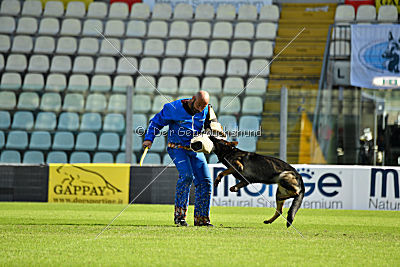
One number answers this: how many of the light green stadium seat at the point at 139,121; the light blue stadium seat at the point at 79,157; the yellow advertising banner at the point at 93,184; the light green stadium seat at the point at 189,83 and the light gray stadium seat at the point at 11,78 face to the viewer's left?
0

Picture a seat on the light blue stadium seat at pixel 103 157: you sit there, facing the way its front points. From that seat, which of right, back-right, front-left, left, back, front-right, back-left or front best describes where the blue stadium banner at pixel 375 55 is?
left

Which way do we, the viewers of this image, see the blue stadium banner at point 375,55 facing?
facing the viewer

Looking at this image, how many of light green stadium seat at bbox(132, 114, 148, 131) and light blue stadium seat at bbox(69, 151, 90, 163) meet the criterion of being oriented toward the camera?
2

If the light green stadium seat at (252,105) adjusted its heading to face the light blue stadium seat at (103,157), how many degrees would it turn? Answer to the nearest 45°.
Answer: approximately 90° to its right

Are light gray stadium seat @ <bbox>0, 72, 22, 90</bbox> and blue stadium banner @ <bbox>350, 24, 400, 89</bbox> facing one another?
no

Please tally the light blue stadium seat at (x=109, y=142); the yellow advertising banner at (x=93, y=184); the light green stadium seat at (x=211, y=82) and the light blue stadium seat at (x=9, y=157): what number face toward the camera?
4

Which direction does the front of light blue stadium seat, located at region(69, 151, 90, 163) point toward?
toward the camera

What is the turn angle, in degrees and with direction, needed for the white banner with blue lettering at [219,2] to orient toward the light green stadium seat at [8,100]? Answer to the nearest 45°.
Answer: approximately 45° to its right

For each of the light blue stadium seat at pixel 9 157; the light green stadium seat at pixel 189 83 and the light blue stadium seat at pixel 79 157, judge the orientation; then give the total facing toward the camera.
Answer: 3

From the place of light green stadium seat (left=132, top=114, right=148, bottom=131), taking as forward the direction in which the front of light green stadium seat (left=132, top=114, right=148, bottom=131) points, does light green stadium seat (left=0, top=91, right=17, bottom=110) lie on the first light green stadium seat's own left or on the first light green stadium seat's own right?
on the first light green stadium seat's own right

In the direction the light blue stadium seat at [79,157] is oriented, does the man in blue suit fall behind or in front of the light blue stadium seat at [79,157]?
in front

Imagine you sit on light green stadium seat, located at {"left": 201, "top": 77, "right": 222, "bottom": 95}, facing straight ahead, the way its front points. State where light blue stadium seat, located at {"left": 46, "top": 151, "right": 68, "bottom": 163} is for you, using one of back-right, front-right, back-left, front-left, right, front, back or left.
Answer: front-right

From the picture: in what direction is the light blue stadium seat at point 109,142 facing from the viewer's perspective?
toward the camera

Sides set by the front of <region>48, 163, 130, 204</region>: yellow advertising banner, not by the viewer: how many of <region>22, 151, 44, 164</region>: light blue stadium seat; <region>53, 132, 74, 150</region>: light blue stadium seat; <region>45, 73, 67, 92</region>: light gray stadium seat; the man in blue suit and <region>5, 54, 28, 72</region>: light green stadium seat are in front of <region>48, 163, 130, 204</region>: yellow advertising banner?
1

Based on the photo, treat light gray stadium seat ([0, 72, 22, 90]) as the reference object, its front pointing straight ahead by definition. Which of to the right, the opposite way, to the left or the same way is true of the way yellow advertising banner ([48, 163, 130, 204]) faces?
the same way

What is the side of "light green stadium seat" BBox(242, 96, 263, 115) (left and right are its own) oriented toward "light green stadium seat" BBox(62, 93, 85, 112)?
right

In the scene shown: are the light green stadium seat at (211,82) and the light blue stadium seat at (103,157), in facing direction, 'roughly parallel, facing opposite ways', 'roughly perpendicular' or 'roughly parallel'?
roughly parallel

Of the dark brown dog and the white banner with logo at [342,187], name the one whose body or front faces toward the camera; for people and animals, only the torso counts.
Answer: the white banner with logo

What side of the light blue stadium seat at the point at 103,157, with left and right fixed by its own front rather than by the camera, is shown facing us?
front

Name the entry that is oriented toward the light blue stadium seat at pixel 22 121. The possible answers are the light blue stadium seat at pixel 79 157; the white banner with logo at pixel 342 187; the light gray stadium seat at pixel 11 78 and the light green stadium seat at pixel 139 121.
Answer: the light gray stadium seat at pixel 11 78
